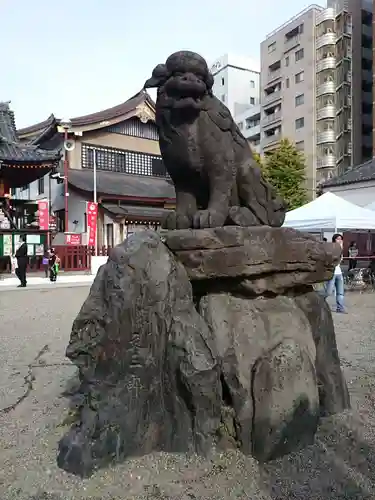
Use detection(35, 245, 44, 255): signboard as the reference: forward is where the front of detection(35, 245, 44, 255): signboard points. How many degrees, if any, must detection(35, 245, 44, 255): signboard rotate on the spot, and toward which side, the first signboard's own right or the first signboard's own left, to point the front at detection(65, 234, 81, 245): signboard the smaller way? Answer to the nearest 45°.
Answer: approximately 90° to the first signboard's own left

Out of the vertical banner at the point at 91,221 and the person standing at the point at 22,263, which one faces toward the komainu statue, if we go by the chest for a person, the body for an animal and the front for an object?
the vertical banner

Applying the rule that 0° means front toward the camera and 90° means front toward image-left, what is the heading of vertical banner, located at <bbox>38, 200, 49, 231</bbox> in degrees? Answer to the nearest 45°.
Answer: approximately 0°

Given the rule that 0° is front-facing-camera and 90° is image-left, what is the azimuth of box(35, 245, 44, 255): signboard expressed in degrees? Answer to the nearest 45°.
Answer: approximately 0°

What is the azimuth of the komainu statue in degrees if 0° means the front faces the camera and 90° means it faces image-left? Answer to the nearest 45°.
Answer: approximately 45°

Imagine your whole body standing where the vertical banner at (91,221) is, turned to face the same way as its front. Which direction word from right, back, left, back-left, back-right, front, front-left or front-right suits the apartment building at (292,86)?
back-left

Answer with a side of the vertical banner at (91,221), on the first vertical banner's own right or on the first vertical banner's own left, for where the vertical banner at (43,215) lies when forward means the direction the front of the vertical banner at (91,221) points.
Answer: on the first vertical banner's own right
